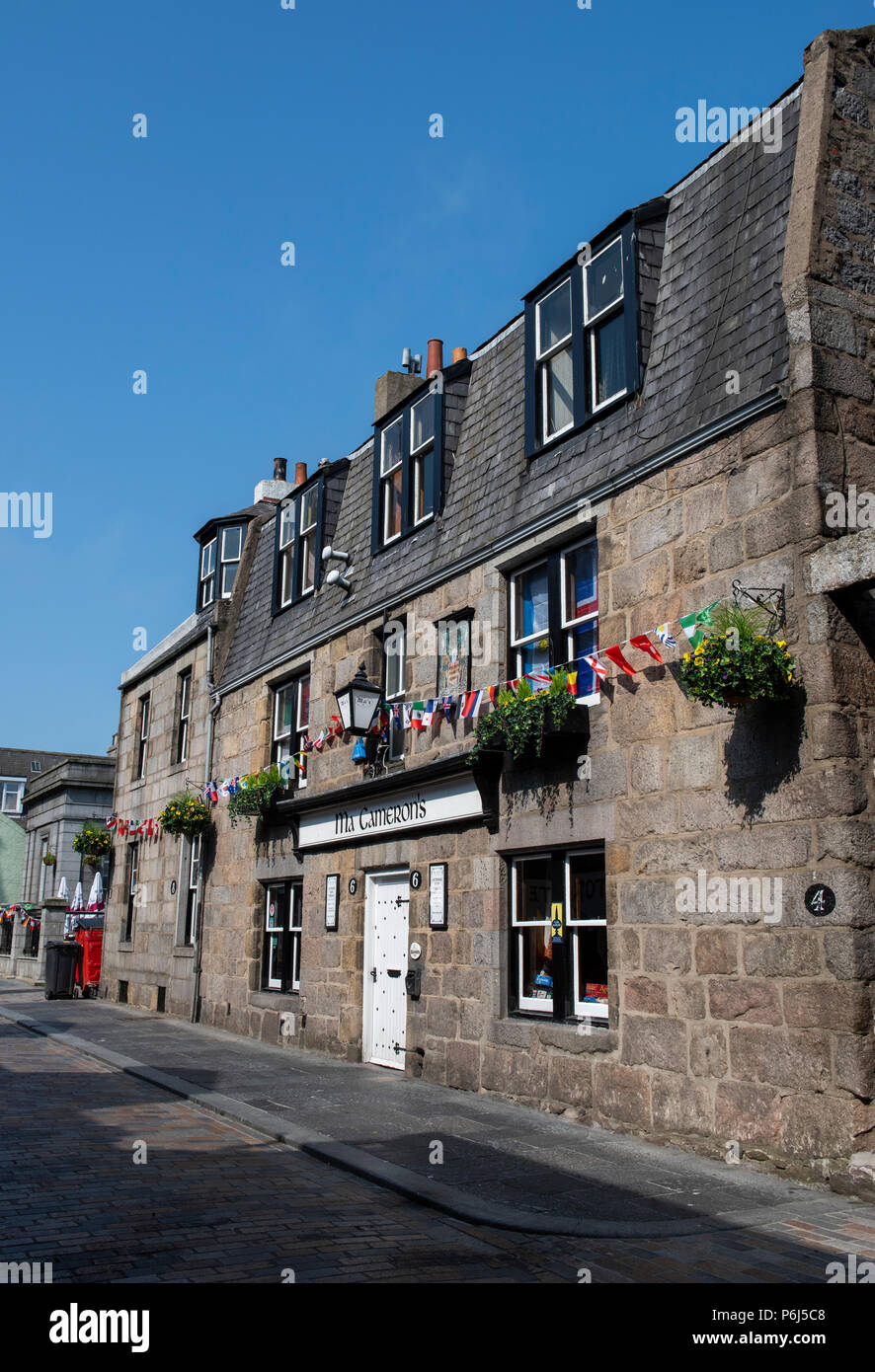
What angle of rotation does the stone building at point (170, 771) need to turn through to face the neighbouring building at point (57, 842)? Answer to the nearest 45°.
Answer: approximately 135° to its right

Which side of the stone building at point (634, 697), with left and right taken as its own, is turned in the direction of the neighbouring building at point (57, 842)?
right

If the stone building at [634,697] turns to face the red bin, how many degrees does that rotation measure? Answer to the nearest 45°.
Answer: approximately 90° to its right

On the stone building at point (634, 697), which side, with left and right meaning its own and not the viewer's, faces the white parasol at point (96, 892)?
right

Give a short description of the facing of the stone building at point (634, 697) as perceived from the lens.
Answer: facing the viewer and to the left of the viewer

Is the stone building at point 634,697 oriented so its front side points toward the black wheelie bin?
no

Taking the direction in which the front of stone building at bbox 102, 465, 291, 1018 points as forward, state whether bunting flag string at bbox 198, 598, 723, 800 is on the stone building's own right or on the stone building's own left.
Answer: on the stone building's own left

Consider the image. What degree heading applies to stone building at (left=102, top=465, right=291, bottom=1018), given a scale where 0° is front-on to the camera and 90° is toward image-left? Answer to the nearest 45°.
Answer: approximately 45°

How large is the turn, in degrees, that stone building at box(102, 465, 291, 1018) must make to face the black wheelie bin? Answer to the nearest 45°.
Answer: approximately 90° to its right
